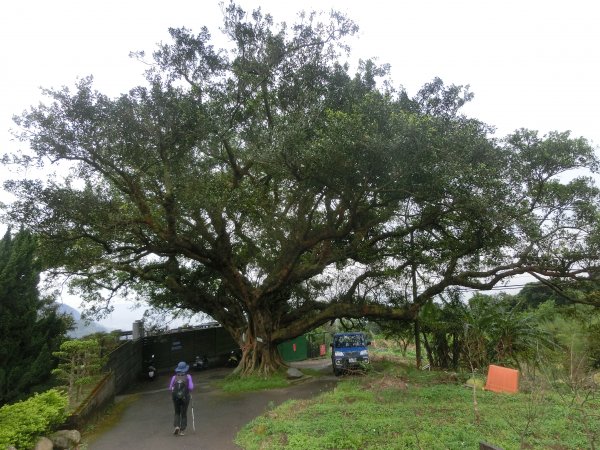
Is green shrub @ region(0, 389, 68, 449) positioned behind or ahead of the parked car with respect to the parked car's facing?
ahead

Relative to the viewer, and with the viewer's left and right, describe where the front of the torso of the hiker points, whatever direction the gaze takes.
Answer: facing away from the viewer

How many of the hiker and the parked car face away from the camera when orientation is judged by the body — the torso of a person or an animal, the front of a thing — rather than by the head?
1

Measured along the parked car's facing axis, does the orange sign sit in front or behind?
in front

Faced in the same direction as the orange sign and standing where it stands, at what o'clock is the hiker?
The hiker is roughly at 2 o'clock from the orange sign.

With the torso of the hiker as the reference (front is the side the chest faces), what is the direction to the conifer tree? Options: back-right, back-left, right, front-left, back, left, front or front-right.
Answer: front-left

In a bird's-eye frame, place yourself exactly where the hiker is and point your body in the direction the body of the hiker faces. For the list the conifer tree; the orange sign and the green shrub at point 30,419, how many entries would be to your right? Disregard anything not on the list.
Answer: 1

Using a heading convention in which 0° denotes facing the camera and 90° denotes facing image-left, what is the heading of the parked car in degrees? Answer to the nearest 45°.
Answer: approximately 0°

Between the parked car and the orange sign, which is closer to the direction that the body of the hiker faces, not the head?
the parked car

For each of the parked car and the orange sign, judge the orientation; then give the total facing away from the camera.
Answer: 0

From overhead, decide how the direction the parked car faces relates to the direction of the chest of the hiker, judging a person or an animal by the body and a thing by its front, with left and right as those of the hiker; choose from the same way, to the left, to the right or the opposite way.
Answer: the opposite way

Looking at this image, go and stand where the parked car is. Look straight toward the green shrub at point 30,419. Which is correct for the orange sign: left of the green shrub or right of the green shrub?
left

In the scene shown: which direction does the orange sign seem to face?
toward the camera

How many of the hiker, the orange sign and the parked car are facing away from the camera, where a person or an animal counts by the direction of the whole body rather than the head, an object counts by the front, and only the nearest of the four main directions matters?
1
